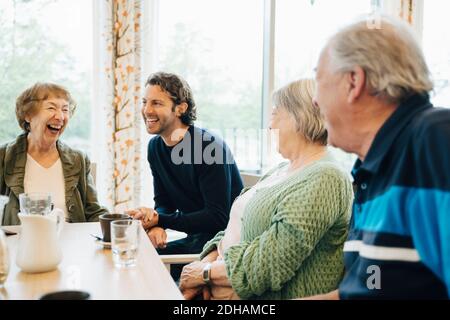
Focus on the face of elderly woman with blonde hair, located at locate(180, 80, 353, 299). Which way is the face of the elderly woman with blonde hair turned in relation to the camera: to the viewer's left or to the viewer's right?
to the viewer's left

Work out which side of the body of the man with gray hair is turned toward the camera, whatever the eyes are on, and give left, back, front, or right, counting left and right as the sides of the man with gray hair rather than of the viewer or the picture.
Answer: left

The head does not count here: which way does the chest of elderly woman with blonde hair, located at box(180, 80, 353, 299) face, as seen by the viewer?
to the viewer's left

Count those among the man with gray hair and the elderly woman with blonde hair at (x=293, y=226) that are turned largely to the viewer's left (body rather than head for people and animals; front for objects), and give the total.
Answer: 2

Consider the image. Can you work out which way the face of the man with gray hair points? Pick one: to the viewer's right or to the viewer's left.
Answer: to the viewer's left

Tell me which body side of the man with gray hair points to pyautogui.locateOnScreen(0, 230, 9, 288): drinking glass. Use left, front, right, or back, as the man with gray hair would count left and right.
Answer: front

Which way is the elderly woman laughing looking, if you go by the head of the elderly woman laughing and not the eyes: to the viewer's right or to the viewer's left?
to the viewer's right
